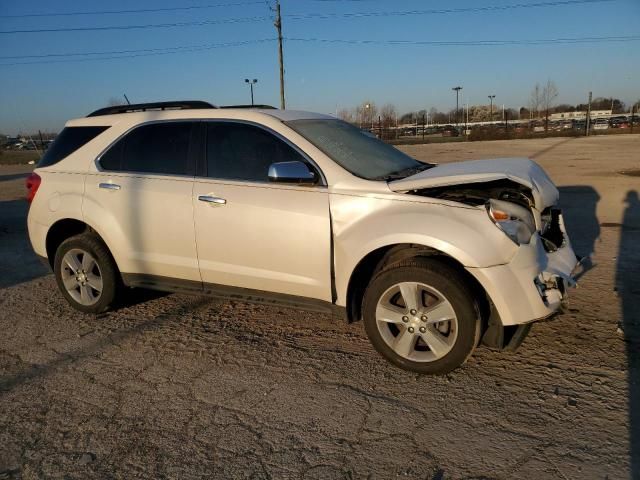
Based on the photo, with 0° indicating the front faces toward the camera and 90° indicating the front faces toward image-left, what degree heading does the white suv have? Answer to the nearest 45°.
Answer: approximately 315°
